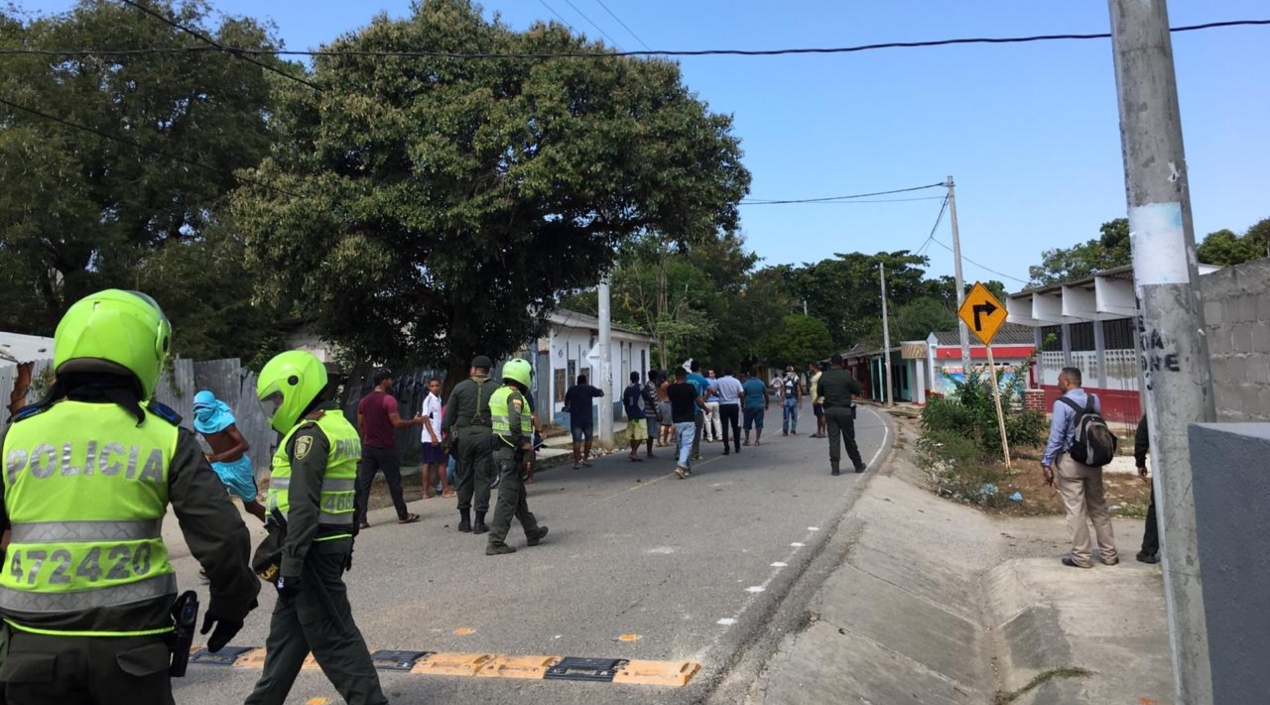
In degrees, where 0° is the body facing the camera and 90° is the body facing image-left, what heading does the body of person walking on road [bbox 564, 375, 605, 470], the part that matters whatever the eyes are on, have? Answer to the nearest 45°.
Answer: approximately 180°

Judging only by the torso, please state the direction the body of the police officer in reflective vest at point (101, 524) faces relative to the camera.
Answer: away from the camera

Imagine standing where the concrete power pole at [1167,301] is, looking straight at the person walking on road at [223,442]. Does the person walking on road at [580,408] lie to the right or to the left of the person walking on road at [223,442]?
right

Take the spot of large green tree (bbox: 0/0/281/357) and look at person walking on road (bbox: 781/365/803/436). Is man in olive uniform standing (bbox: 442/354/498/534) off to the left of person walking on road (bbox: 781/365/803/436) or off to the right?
right

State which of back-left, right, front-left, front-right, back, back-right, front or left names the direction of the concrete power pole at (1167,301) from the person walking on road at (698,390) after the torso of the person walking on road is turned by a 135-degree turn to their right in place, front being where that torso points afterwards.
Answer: front-right

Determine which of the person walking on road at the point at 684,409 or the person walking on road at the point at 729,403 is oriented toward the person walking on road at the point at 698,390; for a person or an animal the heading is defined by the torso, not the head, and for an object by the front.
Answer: the person walking on road at the point at 684,409

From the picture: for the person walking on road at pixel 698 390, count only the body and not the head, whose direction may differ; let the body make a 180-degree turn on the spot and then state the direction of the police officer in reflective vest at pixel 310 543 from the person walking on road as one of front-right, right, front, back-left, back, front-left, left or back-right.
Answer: front

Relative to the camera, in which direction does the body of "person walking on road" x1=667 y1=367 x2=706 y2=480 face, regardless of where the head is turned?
away from the camera

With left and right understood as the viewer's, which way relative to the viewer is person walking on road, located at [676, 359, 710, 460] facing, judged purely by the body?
facing away from the viewer

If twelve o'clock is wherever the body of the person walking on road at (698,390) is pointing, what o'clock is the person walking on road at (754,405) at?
the person walking on road at (754,405) is roughly at 1 o'clock from the person walking on road at (698,390).

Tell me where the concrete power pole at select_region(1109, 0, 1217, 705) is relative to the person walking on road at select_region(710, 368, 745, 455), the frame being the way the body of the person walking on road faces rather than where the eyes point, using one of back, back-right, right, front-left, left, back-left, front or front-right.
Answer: back

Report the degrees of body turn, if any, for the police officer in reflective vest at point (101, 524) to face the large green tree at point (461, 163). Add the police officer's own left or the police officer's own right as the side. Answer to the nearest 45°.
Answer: approximately 45° to the police officer's own right

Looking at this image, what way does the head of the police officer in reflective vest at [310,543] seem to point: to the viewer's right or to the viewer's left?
to the viewer's left

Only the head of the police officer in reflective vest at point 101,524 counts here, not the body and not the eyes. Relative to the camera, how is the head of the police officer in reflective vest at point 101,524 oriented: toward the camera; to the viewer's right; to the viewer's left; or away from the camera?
away from the camera
